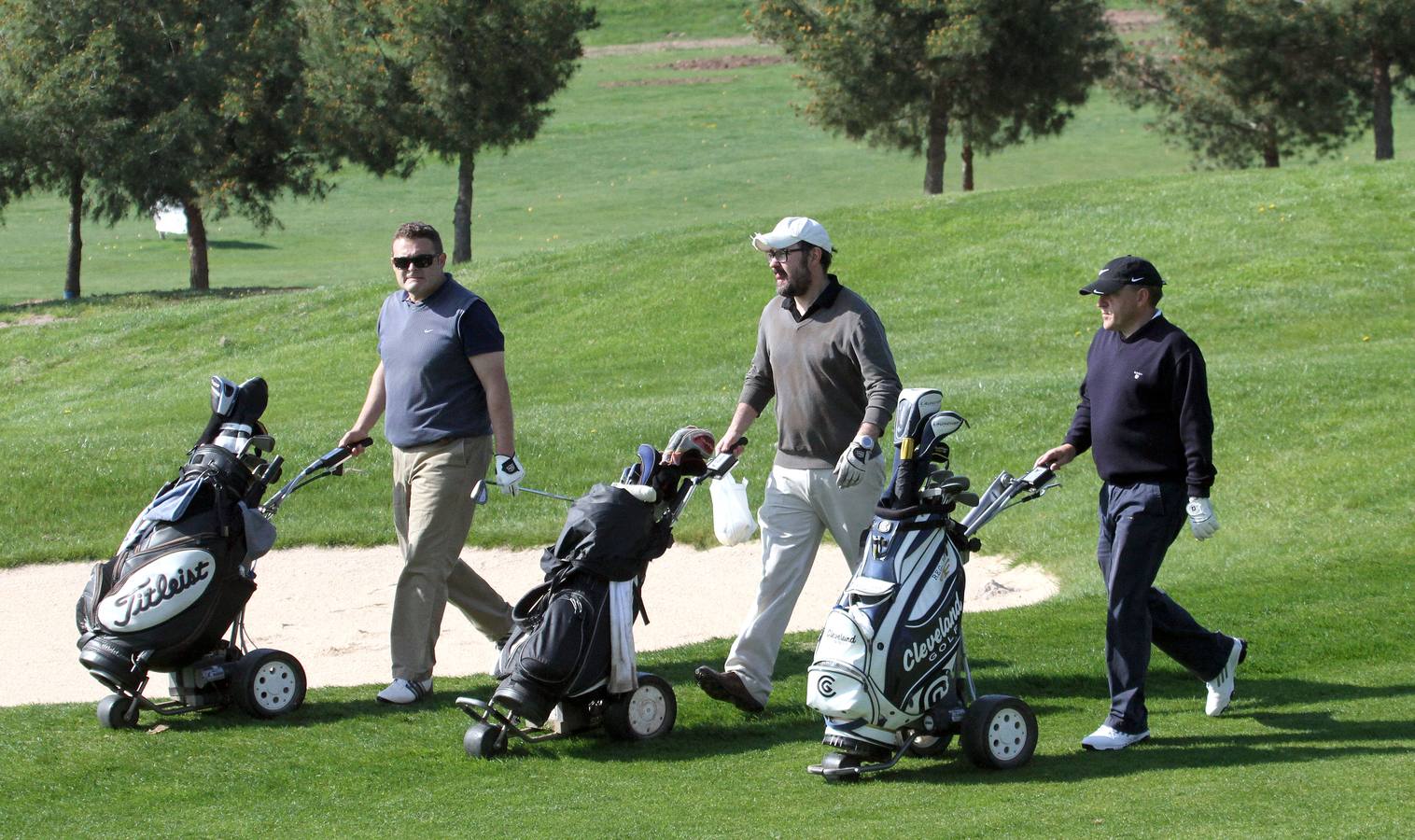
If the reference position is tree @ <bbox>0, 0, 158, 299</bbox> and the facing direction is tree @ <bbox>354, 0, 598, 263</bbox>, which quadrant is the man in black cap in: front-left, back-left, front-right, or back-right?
front-right

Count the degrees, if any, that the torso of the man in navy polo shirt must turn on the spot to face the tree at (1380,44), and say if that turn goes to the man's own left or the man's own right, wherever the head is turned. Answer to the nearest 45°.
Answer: approximately 180°

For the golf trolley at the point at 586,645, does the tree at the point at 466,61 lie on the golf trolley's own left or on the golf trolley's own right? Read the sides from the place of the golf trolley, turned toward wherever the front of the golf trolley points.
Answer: on the golf trolley's own right

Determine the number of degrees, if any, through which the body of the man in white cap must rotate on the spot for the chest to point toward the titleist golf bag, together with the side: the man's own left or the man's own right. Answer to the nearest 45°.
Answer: approximately 45° to the man's own right

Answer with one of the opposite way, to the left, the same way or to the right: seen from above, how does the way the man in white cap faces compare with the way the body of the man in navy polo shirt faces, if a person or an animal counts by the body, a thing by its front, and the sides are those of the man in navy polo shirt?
the same way

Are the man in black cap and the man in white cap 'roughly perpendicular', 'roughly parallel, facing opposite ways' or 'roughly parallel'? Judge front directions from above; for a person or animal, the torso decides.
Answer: roughly parallel

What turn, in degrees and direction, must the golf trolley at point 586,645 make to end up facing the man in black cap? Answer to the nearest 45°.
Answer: approximately 135° to its left

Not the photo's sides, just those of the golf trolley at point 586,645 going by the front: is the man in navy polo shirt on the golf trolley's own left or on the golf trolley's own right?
on the golf trolley's own right

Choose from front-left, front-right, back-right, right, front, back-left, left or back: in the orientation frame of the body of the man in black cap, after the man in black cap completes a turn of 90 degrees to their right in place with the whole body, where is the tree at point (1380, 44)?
front-right

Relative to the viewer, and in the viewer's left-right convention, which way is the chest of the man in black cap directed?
facing the viewer and to the left of the viewer

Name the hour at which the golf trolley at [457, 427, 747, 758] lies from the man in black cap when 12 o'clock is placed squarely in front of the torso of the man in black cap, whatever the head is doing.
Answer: The golf trolley is roughly at 1 o'clock from the man in black cap.

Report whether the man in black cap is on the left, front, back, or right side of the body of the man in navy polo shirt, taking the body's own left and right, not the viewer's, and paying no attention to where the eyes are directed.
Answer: left
